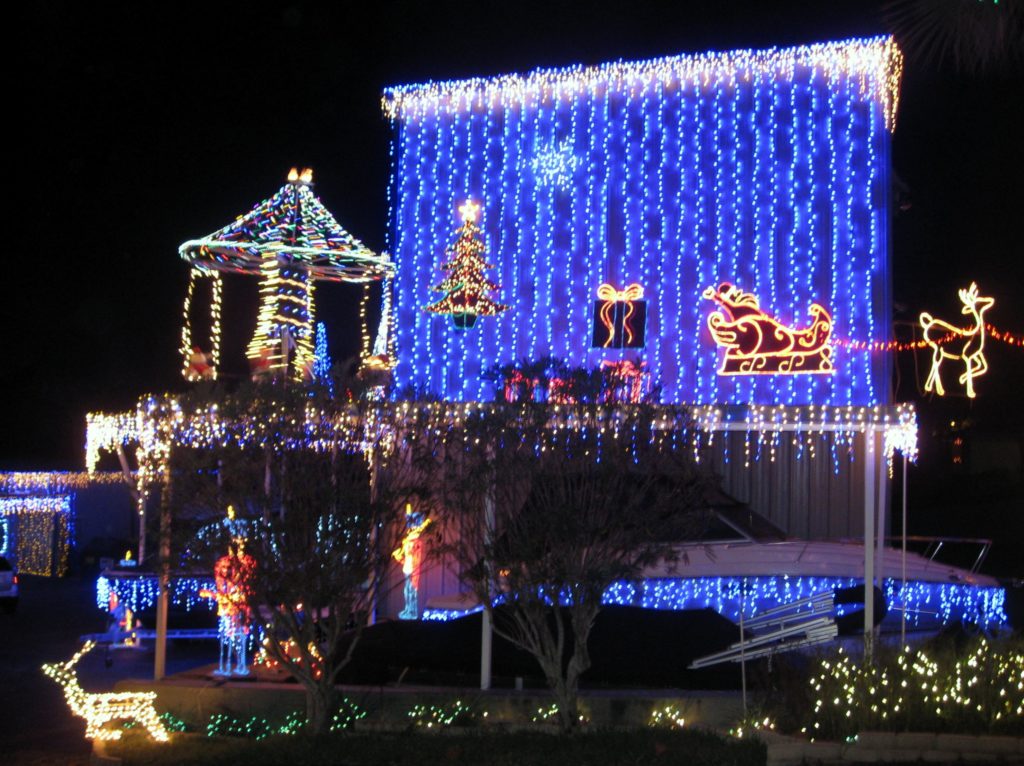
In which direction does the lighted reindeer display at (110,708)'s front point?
to the viewer's left

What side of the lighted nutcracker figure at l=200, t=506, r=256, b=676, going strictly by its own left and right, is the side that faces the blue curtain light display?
back

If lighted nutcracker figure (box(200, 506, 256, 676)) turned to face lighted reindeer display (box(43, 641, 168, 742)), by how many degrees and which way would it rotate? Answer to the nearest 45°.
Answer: approximately 90° to its right

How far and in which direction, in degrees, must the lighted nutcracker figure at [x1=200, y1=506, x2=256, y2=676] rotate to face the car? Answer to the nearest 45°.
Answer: approximately 135° to its right

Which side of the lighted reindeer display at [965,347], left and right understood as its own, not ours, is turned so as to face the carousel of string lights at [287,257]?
back

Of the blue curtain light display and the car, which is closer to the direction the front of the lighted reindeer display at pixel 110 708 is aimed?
the car

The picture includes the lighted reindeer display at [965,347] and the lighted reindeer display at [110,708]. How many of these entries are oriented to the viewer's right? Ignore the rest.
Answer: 1

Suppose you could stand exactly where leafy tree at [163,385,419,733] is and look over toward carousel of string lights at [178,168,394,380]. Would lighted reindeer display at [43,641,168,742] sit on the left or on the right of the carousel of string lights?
left

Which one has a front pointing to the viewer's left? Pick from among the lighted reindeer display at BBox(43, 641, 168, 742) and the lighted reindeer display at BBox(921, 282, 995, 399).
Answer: the lighted reindeer display at BBox(43, 641, 168, 742)

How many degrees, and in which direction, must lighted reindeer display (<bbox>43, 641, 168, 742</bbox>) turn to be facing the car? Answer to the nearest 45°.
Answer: approximately 90° to its right

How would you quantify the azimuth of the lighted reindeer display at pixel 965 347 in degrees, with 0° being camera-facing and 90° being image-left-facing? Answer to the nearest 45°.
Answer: approximately 270°

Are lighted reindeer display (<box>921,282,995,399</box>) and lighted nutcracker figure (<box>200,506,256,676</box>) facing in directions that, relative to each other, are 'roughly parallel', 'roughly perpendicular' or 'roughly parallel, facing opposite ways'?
roughly perpendicular

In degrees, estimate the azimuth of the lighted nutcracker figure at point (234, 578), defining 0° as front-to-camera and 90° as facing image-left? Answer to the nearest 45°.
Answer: approximately 45°
